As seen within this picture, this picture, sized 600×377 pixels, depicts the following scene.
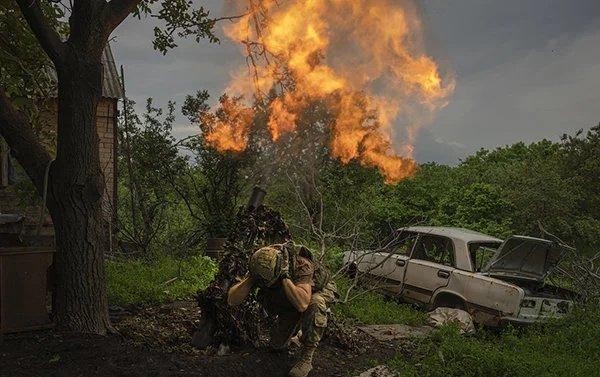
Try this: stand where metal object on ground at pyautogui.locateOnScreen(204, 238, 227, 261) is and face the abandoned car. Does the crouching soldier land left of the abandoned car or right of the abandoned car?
right

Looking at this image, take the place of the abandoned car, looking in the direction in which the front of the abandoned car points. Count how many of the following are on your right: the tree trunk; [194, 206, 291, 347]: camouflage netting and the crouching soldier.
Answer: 0

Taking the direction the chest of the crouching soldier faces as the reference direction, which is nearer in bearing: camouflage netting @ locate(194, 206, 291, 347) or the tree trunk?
the tree trunk

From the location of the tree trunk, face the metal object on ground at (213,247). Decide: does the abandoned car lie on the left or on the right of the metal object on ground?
right

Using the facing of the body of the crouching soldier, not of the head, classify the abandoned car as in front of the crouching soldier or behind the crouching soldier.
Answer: behind

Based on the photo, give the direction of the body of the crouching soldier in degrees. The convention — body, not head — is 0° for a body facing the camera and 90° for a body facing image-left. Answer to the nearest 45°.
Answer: approximately 45°

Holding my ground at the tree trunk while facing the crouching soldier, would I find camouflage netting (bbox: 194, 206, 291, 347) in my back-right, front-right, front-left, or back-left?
front-left

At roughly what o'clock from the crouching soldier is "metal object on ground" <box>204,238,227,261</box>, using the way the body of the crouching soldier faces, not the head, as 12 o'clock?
The metal object on ground is roughly at 4 o'clock from the crouching soldier.

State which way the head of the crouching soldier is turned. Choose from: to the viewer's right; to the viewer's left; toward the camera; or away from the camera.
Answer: toward the camera

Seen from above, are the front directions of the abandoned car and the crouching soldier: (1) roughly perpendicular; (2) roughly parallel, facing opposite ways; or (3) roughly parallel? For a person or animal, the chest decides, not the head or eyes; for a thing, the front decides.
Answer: roughly perpendicular
